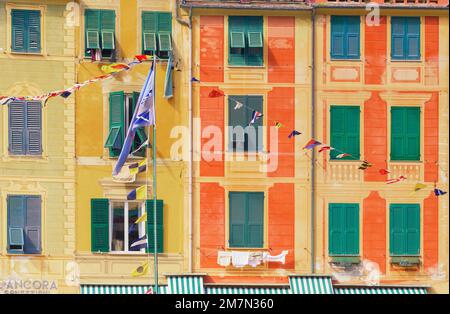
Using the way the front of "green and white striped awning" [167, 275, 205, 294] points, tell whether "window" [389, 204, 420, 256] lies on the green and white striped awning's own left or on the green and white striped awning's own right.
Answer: on the green and white striped awning's own left

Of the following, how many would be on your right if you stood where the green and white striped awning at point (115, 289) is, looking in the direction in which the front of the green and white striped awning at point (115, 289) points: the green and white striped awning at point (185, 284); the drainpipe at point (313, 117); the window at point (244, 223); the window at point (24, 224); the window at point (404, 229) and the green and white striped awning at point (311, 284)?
1

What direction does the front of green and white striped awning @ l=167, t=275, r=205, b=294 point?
toward the camera

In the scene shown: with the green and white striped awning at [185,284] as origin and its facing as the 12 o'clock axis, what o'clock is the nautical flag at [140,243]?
The nautical flag is roughly at 3 o'clock from the green and white striped awning.

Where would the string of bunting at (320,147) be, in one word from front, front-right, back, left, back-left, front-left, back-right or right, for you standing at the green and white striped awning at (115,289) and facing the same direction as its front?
left

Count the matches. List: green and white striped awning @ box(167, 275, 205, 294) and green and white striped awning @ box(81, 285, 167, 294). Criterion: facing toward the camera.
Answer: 2

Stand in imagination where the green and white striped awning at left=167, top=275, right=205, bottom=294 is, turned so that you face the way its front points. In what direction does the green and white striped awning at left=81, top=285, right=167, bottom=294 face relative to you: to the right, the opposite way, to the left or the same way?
the same way

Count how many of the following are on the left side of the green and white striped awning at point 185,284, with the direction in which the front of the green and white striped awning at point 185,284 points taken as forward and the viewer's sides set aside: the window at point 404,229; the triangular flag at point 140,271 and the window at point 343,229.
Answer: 2

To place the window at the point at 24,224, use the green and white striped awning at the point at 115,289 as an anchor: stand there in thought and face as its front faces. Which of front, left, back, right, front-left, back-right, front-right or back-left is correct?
right

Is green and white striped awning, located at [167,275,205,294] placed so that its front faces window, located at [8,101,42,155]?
no
